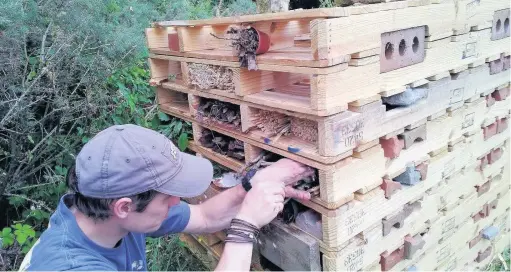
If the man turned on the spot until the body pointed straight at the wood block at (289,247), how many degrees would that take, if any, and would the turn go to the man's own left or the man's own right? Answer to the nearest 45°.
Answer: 0° — they already face it

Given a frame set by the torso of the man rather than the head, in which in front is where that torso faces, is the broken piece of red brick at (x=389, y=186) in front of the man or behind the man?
in front

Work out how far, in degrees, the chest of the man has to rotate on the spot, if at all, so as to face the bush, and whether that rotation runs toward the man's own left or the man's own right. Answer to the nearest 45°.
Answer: approximately 90° to the man's own left

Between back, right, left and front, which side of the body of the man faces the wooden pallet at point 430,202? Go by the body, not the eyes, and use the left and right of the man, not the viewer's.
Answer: front

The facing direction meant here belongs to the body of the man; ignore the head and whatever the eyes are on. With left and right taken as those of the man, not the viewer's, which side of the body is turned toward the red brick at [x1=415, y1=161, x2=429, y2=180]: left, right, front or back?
front

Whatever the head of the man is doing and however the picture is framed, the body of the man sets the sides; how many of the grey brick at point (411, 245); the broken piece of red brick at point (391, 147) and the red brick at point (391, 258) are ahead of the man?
3

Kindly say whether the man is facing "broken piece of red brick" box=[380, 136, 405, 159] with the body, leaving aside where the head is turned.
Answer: yes

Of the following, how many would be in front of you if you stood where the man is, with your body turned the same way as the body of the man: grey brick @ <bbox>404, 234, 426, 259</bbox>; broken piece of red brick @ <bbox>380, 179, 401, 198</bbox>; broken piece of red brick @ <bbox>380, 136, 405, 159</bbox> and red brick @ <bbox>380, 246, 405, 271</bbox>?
4

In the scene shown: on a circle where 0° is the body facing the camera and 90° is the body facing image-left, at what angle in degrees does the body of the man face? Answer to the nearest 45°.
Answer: approximately 270°
